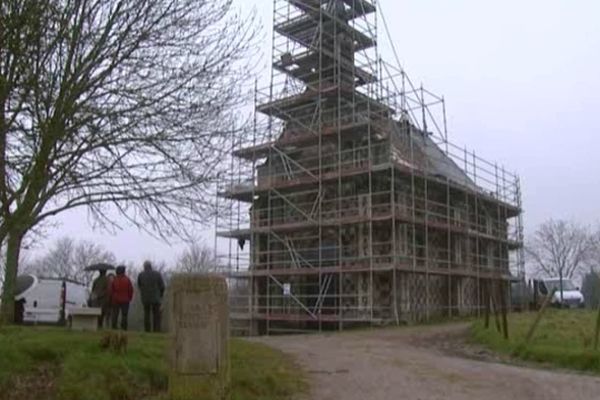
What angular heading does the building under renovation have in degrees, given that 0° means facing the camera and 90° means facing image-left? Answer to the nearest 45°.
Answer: approximately 45°

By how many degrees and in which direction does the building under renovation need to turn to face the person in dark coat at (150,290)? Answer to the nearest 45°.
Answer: approximately 45° to its left

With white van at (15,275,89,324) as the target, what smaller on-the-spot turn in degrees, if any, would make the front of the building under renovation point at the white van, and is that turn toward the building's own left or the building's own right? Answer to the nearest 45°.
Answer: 0° — it already faces it

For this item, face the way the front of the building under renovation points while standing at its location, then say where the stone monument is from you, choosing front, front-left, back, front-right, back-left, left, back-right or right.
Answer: front-left

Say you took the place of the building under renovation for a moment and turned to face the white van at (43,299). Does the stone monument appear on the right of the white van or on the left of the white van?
left

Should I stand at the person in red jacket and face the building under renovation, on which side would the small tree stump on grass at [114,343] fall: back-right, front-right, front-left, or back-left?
back-right

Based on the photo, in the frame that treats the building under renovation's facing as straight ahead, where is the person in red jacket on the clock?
The person in red jacket is roughly at 11 o'clock from the building under renovation.
